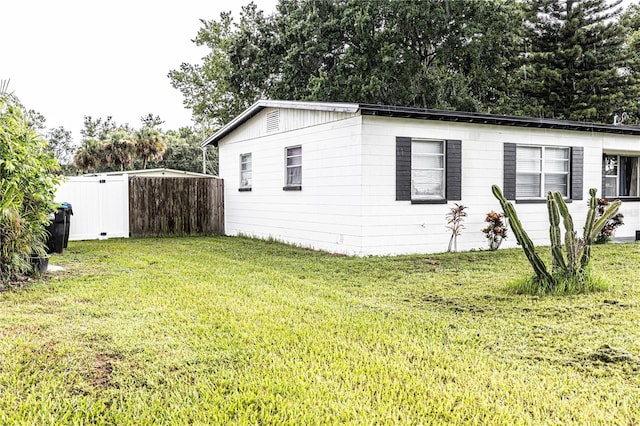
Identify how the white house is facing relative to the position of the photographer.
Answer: facing the viewer and to the right of the viewer

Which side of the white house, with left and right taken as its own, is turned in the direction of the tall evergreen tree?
left

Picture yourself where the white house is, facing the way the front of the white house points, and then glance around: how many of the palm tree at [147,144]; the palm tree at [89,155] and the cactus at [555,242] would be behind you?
2

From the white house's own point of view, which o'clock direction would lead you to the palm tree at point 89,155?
The palm tree is roughly at 6 o'clock from the white house.

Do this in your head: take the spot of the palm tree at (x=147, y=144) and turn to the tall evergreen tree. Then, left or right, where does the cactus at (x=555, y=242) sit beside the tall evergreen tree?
right

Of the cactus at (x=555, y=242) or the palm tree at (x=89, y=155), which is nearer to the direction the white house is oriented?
the cactus

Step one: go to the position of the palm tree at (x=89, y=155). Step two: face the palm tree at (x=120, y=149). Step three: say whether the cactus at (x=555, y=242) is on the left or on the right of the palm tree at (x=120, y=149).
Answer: right

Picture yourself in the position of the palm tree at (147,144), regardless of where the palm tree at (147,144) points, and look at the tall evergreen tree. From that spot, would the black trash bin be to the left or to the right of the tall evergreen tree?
right

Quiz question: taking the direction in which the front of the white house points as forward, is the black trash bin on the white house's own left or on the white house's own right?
on the white house's own right

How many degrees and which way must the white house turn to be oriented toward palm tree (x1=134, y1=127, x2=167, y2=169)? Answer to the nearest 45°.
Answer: approximately 180°

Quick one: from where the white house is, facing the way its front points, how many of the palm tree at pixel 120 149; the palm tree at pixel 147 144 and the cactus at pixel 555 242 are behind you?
2
